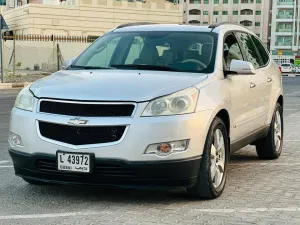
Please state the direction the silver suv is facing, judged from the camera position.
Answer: facing the viewer and to the left of the viewer
